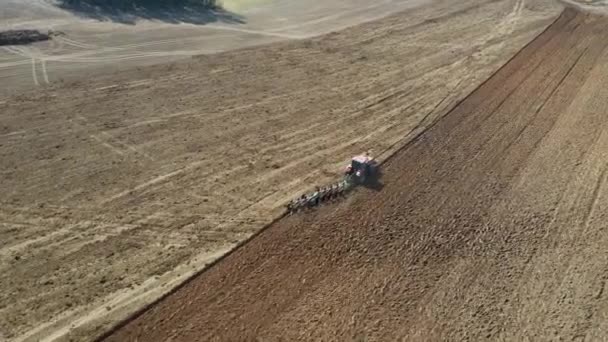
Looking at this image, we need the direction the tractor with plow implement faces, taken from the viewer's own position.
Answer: facing away from the viewer and to the right of the viewer
